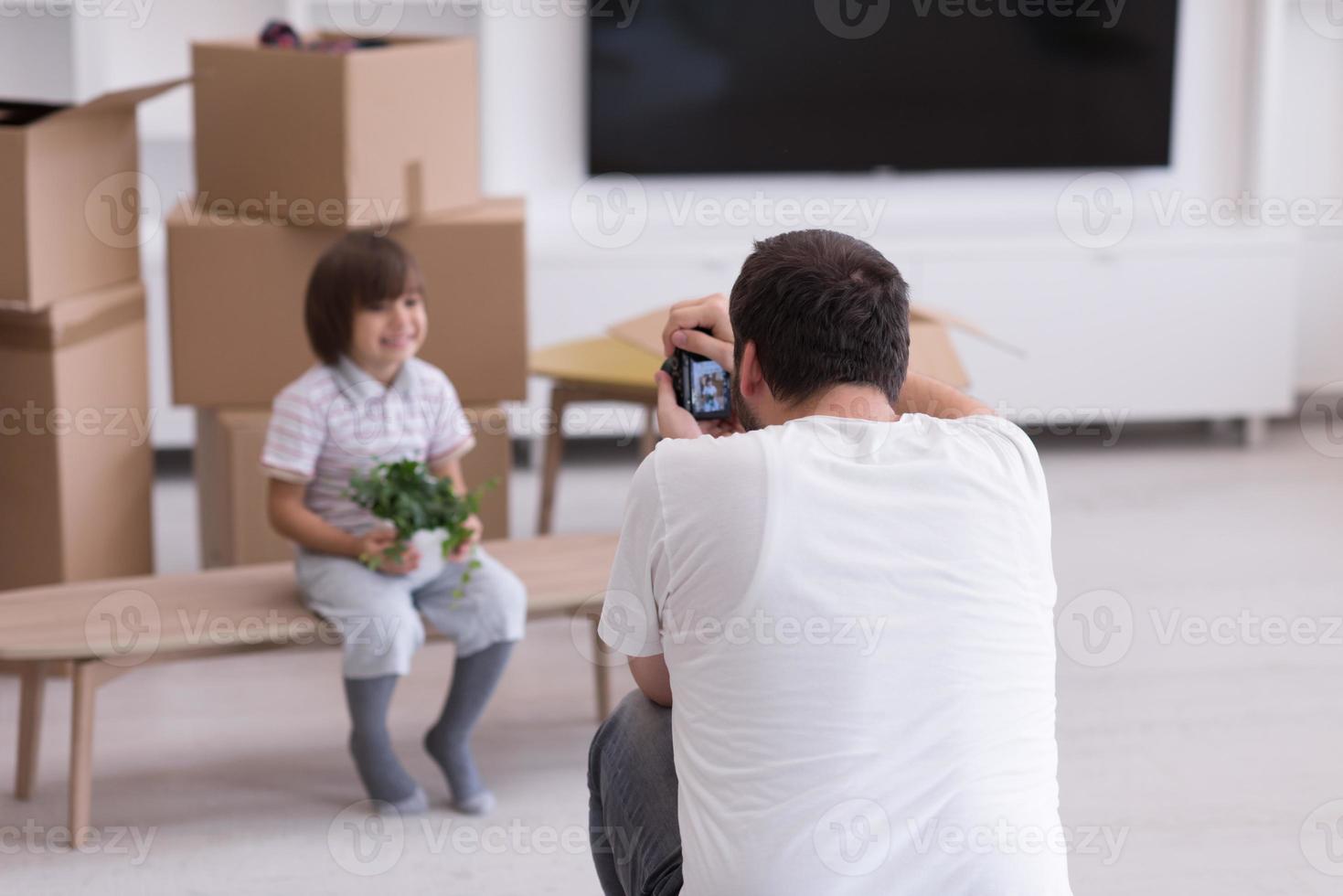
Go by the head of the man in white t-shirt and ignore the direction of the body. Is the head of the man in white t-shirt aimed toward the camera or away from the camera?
away from the camera

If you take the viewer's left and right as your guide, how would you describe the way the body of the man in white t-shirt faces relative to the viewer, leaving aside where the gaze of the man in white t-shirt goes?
facing away from the viewer and to the left of the viewer

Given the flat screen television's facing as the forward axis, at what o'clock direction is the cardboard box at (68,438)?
The cardboard box is roughly at 1 o'clock from the flat screen television.

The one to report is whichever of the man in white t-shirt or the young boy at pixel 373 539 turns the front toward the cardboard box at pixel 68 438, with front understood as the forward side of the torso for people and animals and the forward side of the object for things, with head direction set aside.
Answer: the man in white t-shirt

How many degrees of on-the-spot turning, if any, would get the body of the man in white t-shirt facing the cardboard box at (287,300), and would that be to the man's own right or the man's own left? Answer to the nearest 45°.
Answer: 0° — they already face it

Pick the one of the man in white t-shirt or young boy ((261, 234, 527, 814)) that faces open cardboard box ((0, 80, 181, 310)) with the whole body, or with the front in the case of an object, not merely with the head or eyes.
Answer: the man in white t-shirt

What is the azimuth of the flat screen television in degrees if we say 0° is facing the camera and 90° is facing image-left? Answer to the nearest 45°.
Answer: approximately 0°

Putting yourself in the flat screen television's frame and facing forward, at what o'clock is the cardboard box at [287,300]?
The cardboard box is roughly at 1 o'clock from the flat screen television.

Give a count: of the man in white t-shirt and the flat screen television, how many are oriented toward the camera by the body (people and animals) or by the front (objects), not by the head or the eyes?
1

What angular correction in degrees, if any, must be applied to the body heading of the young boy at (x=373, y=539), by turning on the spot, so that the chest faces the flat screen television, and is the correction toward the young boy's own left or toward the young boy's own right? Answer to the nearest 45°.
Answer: approximately 90° to the young boy's own left
